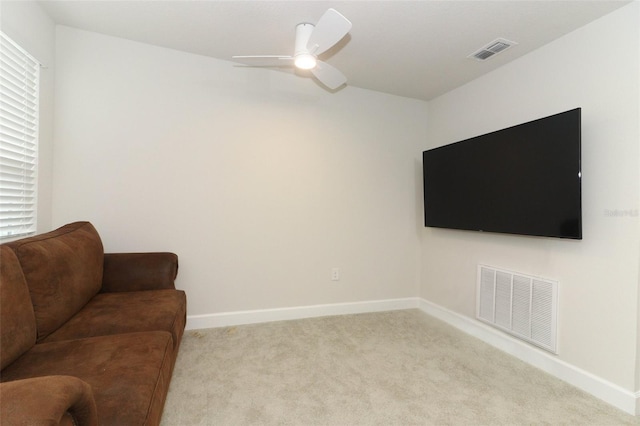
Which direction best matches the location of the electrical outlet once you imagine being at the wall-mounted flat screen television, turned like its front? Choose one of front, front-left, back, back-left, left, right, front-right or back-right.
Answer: front-right

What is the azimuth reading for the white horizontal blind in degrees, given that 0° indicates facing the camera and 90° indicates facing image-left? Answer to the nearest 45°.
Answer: approximately 315°

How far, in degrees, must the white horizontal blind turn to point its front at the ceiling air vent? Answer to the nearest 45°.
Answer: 0° — it already faces it

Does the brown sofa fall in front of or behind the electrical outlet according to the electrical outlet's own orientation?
in front

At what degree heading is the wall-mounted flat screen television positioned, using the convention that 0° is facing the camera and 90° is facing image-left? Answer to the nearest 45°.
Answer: approximately 45°

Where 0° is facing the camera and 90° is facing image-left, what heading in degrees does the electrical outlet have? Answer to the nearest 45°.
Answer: approximately 0°

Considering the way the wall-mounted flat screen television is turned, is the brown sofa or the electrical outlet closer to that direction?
the brown sofa

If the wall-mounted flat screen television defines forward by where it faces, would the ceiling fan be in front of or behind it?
in front

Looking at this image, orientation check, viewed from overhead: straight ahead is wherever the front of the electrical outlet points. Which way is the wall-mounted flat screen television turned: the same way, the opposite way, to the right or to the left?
to the right

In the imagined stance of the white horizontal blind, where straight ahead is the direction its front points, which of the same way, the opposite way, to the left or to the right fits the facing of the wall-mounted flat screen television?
the opposite way

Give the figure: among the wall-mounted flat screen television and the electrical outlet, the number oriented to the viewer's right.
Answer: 0

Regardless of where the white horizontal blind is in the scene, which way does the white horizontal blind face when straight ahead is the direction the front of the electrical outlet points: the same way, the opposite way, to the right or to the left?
to the left
